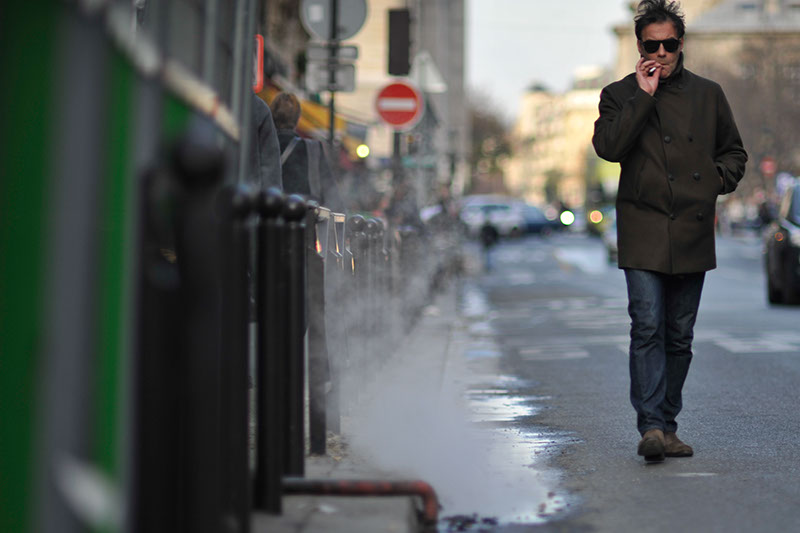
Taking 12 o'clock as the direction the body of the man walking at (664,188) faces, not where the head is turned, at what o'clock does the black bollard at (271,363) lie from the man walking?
The black bollard is roughly at 1 o'clock from the man walking.

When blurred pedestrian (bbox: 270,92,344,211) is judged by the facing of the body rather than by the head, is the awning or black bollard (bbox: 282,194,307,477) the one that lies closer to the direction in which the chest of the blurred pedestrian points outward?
the awning

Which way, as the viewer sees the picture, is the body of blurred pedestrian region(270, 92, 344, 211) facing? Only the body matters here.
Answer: away from the camera

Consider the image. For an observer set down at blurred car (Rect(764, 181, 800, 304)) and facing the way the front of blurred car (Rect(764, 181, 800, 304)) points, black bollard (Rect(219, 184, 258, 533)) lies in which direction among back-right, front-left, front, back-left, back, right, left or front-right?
back

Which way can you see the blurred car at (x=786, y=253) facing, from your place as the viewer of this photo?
facing away from the viewer

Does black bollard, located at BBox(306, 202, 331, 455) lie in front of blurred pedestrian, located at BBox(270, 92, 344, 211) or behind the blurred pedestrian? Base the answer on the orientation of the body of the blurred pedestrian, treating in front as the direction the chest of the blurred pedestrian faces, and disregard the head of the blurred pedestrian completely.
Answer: behind

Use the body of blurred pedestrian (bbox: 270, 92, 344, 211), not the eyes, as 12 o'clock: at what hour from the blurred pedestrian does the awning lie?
The awning is roughly at 12 o'clock from the blurred pedestrian.

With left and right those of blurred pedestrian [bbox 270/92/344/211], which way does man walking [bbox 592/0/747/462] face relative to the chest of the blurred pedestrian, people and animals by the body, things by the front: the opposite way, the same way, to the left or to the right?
the opposite way

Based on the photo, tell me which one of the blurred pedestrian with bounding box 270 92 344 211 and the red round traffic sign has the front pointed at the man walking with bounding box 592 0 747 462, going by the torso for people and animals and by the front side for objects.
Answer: the red round traffic sign

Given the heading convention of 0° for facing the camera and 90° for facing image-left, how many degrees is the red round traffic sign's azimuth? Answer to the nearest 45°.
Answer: approximately 0°

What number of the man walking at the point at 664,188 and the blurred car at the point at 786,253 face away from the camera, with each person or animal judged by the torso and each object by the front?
1

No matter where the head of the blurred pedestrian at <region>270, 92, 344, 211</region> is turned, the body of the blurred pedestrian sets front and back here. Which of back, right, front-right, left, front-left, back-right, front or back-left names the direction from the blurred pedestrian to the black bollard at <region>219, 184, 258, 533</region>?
back
